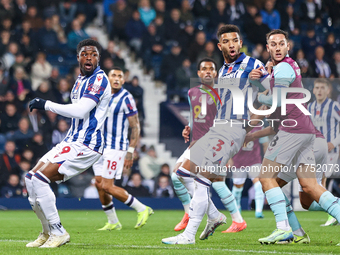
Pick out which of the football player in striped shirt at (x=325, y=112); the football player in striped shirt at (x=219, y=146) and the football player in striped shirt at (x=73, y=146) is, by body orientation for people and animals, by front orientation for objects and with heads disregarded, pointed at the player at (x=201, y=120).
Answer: the football player in striped shirt at (x=325, y=112)

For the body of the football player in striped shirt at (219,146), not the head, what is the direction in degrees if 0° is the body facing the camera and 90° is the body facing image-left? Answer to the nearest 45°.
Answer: approximately 45°

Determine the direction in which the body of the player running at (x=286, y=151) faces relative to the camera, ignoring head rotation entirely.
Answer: to the viewer's left

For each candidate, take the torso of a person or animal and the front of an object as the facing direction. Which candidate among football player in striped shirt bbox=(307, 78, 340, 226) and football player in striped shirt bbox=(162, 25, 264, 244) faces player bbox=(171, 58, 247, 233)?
football player in striped shirt bbox=(307, 78, 340, 226)

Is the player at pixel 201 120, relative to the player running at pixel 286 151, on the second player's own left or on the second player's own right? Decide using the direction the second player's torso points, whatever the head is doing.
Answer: on the second player's own right

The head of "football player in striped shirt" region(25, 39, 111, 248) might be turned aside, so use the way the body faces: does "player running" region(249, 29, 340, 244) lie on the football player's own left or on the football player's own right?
on the football player's own left

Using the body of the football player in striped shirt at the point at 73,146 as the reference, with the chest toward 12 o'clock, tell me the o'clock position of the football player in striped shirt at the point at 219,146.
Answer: the football player in striped shirt at the point at 219,146 is roughly at 8 o'clock from the football player in striped shirt at the point at 73,146.
